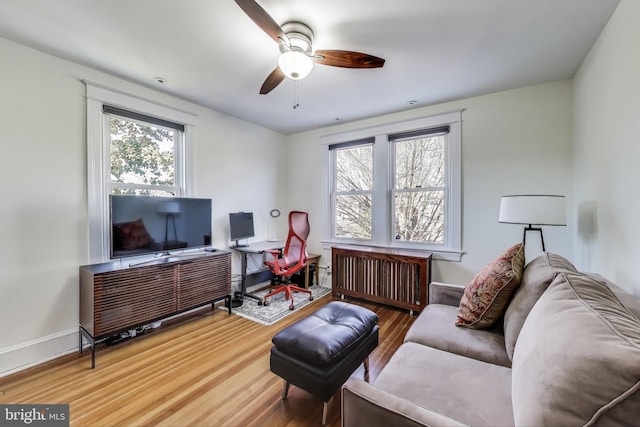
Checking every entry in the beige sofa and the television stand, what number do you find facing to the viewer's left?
1

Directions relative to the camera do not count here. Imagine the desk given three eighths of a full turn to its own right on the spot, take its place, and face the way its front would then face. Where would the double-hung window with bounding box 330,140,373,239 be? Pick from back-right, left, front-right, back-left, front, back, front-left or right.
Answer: back

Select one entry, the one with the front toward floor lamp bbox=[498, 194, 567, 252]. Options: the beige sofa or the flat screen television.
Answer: the flat screen television

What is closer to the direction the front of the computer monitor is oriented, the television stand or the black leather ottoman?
the black leather ottoman

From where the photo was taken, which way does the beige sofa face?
to the viewer's left

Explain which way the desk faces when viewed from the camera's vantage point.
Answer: facing the viewer and to the right of the viewer

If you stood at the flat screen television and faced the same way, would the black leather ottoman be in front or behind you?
in front

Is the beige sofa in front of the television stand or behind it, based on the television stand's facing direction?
in front

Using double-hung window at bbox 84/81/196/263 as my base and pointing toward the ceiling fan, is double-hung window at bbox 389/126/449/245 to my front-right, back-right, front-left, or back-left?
front-left

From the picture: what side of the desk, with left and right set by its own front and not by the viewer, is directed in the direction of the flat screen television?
right

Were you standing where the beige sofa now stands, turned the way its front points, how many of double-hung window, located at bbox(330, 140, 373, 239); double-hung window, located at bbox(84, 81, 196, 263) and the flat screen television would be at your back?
0
